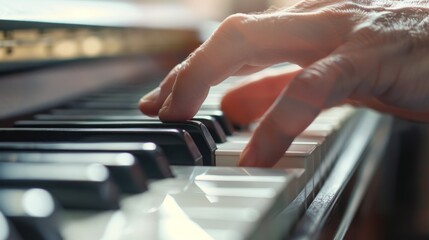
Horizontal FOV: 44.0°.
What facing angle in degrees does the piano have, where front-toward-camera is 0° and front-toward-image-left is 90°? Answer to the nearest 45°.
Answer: approximately 270°
